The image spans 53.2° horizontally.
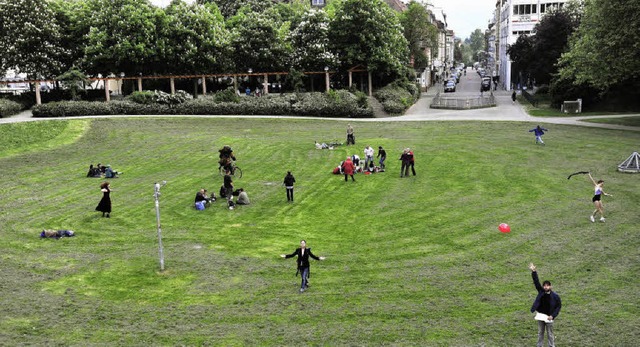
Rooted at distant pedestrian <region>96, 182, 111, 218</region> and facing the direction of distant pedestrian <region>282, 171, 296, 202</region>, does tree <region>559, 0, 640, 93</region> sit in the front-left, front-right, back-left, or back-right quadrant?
front-left

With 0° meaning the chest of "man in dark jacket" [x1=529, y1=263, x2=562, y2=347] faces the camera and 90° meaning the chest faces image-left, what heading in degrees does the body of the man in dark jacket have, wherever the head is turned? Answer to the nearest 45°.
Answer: approximately 0°

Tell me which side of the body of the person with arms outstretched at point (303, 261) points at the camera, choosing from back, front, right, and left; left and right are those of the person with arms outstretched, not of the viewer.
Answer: front

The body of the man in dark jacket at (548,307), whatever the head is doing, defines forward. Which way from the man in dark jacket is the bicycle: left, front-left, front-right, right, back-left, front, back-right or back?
back-right

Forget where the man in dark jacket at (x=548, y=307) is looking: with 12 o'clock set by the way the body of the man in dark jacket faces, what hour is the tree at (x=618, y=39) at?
The tree is roughly at 6 o'clock from the man in dark jacket.

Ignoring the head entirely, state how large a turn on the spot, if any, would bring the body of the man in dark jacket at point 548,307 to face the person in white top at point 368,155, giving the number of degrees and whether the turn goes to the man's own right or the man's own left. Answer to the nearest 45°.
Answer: approximately 135° to the man's own right

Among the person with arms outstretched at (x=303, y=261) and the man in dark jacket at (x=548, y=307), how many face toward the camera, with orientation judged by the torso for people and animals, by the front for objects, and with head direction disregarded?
2

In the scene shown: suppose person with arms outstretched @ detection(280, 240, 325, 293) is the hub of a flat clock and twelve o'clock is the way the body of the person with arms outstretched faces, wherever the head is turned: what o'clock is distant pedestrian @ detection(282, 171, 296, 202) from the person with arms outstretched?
The distant pedestrian is roughly at 6 o'clock from the person with arms outstretched.

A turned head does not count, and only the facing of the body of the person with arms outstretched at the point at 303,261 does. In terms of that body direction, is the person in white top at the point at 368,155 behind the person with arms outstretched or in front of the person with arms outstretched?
behind

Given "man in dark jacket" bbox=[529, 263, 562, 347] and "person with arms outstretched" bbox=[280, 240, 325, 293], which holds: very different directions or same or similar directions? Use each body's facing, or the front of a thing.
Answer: same or similar directions

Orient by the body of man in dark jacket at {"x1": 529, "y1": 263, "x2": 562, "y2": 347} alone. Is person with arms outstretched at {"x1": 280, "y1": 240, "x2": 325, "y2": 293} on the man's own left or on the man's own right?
on the man's own right

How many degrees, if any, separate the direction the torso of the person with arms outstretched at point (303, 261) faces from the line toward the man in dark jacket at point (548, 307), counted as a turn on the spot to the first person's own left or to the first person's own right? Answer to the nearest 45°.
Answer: approximately 45° to the first person's own left

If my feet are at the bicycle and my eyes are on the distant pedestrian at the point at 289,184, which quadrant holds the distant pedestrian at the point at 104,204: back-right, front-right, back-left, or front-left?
front-right
